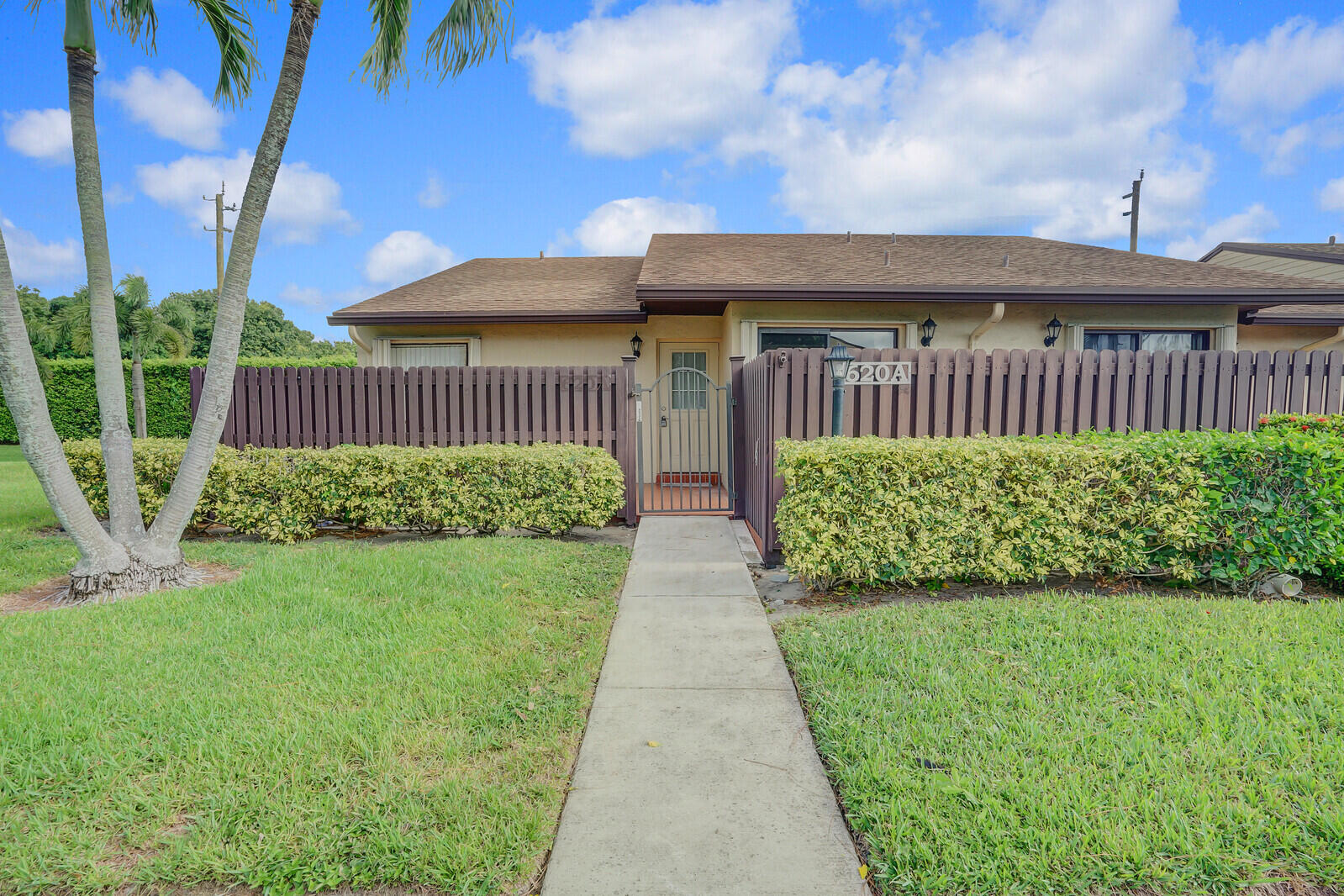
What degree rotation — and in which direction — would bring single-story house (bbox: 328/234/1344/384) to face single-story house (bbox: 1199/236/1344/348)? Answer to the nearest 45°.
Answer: approximately 135° to its left

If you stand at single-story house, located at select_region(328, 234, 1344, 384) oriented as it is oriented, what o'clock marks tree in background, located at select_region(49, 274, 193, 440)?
The tree in background is roughly at 3 o'clock from the single-story house.

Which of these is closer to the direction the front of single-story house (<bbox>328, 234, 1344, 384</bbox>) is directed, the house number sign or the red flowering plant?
the house number sign

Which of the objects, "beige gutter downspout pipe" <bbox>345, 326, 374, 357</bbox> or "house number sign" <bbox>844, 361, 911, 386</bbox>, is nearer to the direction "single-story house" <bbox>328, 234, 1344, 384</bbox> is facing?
the house number sign

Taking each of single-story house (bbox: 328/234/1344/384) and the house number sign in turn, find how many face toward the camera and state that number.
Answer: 2

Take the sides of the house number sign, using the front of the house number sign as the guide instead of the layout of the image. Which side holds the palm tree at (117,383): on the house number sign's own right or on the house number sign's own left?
on the house number sign's own right

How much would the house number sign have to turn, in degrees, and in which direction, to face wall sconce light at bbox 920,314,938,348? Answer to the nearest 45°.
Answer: approximately 180°

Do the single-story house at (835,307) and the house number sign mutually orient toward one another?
no

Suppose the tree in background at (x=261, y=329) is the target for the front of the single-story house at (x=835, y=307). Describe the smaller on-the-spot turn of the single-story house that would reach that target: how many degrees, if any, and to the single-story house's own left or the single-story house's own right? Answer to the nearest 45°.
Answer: approximately 135° to the single-story house's own right

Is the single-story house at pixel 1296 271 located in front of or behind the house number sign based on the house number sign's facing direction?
behind

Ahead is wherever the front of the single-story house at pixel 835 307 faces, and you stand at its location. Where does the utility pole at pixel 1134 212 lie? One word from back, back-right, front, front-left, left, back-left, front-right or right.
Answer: back-left

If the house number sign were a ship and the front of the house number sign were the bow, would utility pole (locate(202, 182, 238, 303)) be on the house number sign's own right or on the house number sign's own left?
on the house number sign's own right

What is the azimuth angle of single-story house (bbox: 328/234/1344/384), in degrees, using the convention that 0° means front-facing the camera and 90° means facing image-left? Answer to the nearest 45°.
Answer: approximately 0°

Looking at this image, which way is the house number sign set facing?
toward the camera

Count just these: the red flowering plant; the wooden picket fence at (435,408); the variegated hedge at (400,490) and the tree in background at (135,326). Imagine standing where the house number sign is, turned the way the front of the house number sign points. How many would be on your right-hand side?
3

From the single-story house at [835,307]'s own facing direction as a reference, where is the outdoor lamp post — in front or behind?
in front

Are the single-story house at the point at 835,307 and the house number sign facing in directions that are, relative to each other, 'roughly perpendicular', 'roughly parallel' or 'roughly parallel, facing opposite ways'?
roughly parallel

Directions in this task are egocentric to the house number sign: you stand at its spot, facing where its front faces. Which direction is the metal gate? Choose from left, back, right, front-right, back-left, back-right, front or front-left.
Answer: back-right
